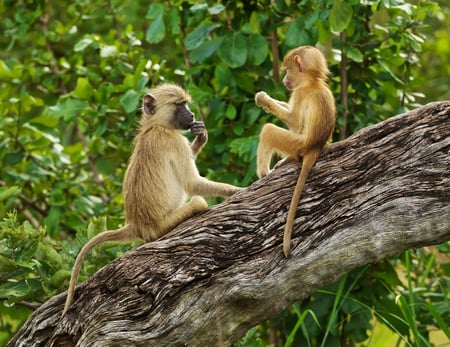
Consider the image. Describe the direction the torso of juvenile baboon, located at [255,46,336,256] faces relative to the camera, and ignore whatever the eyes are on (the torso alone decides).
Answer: to the viewer's left

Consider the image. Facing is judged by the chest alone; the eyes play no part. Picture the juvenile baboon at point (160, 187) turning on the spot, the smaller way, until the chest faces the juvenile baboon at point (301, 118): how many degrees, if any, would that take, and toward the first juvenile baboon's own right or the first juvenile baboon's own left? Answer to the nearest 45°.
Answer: approximately 45° to the first juvenile baboon's own right

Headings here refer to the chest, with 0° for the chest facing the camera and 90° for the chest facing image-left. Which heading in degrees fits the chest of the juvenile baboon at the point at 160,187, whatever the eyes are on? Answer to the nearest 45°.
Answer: approximately 225°

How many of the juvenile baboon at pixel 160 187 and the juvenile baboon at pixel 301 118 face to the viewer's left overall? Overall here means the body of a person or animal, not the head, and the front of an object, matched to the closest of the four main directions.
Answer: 1

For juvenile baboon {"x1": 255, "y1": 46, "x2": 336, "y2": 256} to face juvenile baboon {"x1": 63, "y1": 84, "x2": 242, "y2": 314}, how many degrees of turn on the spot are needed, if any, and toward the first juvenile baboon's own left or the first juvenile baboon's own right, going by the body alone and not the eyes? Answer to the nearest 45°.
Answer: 0° — it already faces it
